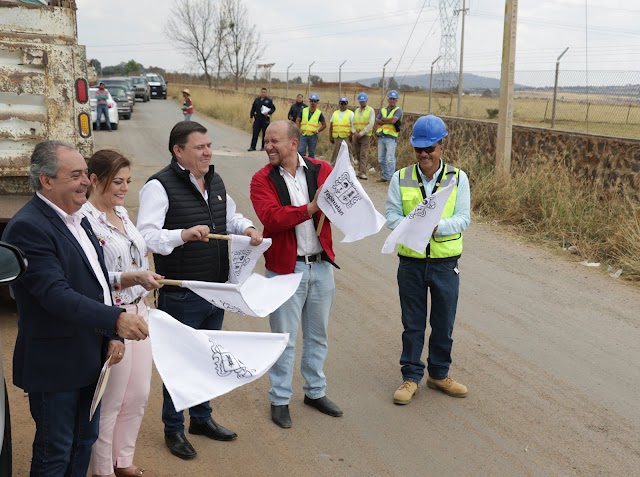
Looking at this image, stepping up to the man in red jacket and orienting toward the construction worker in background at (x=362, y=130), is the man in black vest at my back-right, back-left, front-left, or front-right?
back-left

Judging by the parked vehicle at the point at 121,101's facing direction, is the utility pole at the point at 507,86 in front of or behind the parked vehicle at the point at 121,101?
in front

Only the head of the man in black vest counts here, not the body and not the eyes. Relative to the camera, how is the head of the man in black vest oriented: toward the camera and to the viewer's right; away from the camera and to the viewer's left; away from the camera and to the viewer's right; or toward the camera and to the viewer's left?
toward the camera and to the viewer's right

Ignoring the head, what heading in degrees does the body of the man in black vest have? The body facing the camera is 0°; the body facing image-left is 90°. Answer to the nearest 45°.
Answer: approximately 315°

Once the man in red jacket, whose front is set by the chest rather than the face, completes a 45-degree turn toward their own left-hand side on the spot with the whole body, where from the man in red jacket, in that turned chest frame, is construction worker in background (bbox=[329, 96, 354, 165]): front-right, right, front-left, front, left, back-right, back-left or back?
left

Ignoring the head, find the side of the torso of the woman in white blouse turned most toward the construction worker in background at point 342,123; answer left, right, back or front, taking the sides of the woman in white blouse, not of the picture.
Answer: left

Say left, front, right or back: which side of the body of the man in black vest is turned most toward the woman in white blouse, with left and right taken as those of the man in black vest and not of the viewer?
right

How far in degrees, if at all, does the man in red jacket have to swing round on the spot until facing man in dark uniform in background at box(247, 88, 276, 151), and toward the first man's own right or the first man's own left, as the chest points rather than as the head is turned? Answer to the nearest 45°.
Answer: approximately 135° to the first man's own left

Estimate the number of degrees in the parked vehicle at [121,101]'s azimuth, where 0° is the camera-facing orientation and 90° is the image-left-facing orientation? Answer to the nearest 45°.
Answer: approximately 0°
